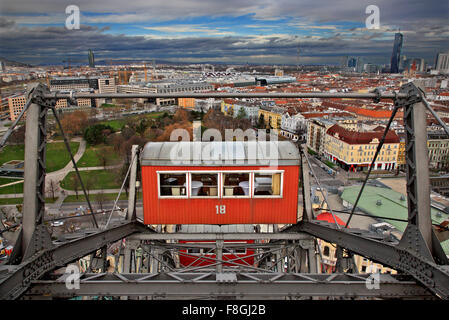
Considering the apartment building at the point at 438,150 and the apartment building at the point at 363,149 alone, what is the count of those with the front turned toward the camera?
2

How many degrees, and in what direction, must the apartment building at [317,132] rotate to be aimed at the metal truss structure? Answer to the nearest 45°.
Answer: approximately 45° to its left

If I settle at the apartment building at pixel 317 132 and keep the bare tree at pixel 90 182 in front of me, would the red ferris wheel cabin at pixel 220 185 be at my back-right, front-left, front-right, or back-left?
front-left

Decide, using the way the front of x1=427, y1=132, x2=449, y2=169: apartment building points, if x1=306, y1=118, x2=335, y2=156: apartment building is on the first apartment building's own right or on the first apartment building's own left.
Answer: on the first apartment building's own right

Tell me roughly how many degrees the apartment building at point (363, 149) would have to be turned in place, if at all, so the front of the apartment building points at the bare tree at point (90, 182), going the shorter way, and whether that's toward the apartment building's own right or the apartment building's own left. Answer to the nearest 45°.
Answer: approximately 45° to the apartment building's own right

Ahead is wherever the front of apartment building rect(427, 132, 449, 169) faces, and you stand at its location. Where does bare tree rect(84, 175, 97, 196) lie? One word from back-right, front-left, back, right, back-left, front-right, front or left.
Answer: front-right

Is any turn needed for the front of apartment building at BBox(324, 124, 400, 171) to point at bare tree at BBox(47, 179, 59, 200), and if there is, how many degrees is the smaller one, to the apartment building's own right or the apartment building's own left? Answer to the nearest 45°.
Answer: approximately 45° to the apartment building's own right

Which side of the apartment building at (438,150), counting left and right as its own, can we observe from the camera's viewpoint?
front

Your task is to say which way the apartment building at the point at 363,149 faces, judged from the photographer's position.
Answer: facing the viewer

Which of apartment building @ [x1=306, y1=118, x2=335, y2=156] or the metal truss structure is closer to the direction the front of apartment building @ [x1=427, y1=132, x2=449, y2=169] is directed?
the metal truss structure

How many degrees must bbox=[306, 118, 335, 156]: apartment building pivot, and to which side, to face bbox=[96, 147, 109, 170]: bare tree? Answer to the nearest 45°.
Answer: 0° — it already faces it

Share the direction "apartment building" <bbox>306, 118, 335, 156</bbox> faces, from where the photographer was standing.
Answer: facing the viewer and to the left of the viewer

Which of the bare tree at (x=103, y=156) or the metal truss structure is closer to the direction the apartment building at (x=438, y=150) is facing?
the metal truss structure
